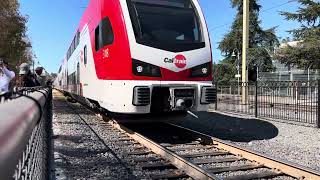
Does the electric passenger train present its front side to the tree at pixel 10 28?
no

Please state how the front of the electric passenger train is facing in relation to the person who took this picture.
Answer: facing the viewer and to the right of the viewer

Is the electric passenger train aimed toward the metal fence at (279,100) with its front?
no
